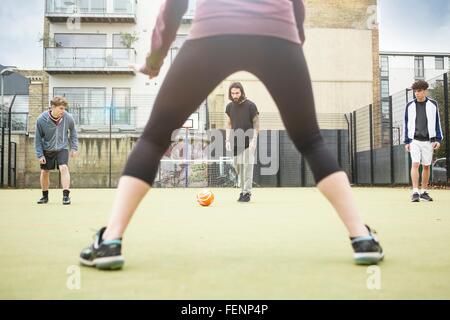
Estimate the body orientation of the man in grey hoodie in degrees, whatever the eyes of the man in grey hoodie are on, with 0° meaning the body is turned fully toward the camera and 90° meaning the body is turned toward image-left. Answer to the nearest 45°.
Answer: approximately 0°

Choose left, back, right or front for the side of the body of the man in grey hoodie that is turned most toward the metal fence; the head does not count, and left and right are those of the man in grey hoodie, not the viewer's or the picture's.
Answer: back

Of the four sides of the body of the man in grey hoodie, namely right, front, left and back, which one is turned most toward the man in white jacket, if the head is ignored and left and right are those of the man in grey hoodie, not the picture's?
left

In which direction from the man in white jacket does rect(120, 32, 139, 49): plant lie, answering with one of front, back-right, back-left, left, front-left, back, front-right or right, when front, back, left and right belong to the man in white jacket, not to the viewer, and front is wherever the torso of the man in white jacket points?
back-right

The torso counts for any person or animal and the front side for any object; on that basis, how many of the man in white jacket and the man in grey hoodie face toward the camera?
2
